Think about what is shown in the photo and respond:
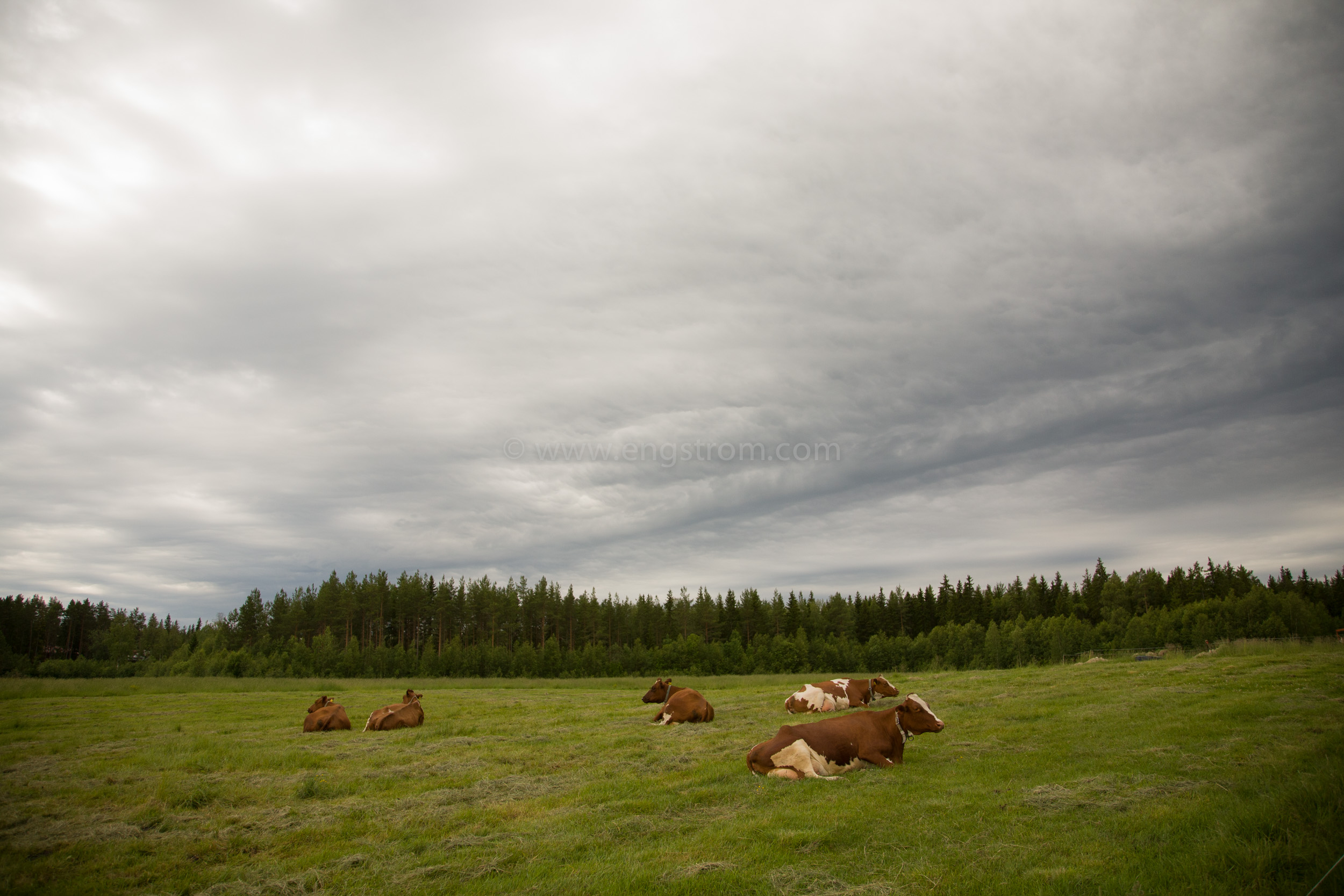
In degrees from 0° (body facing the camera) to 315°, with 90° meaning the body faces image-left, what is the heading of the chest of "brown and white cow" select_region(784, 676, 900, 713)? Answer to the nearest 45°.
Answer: approximately 270°

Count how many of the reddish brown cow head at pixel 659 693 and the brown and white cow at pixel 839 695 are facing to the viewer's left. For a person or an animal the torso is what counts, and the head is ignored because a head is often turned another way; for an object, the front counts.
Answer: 1

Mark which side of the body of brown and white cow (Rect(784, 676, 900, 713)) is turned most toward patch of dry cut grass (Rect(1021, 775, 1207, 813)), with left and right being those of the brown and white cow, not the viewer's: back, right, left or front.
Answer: right

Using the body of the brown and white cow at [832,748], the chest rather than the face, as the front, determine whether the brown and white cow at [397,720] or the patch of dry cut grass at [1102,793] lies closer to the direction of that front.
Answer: the patch of dry cut grass

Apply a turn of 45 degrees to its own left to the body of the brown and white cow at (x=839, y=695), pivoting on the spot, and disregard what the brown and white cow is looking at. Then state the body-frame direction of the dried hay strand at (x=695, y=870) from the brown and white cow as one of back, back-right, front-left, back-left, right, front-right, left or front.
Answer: back-right

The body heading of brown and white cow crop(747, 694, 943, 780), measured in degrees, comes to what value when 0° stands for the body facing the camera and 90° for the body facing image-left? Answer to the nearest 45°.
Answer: approximately 270°

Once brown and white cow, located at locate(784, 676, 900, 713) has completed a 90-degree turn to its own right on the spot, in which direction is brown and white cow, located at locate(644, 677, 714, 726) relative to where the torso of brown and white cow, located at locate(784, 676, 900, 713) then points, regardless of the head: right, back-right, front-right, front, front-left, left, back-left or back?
front-right
